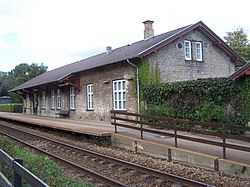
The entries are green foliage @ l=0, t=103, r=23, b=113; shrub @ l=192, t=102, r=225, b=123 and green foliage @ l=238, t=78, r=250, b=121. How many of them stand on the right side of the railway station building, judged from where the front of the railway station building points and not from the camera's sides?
1

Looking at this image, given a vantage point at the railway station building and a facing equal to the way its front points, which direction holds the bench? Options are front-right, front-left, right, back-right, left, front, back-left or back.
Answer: right

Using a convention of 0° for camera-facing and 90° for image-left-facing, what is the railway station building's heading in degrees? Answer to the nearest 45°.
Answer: approximately 45°

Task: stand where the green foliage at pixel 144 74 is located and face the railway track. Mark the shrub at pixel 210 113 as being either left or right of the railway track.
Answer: left

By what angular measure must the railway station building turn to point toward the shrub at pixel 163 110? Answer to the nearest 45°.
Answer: approximately 45° to its left

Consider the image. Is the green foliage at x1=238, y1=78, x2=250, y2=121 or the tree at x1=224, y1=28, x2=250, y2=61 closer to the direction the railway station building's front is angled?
the green foliage

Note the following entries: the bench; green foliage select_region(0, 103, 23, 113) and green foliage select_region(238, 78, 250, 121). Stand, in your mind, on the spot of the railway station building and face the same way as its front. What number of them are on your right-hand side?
2

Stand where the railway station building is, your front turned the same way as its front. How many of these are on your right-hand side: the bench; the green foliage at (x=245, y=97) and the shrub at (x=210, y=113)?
1

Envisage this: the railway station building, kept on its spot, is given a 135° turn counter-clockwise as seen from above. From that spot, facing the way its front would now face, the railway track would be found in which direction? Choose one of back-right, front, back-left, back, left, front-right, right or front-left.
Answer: right

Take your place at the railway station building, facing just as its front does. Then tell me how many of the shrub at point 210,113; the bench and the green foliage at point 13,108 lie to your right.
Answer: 2

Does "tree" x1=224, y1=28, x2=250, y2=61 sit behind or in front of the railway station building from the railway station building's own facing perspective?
behind

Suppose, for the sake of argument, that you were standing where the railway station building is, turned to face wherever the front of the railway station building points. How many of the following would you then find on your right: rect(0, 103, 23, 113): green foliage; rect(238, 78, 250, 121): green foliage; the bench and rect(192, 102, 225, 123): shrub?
2

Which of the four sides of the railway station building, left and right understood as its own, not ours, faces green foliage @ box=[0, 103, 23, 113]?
right
